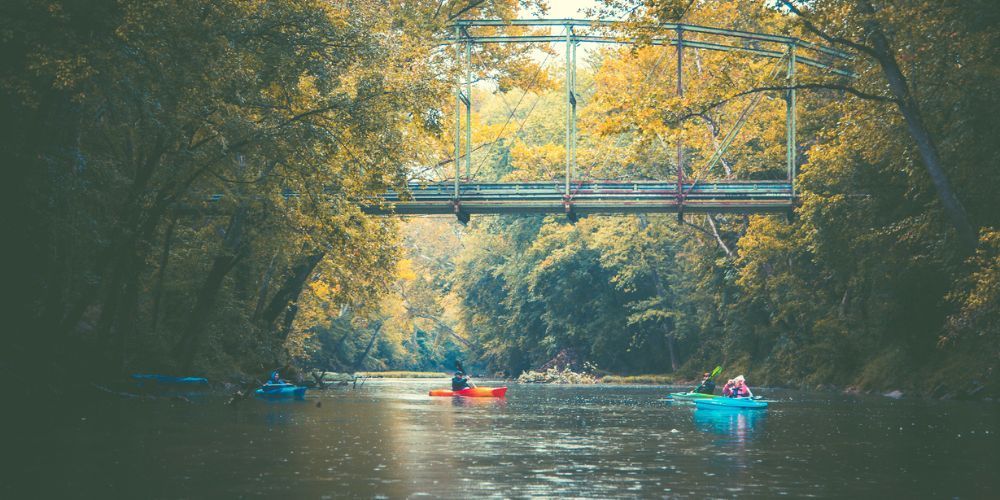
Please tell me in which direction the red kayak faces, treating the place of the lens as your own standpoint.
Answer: facing to the right of the viewer

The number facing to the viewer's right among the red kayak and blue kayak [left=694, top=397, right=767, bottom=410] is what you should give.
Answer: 1

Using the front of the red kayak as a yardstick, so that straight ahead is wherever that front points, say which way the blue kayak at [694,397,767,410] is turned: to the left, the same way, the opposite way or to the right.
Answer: the opposite way

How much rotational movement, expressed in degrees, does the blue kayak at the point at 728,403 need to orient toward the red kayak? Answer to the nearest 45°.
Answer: approximately 45° to its right

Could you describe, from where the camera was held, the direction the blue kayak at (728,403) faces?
facing to the left of the viewer

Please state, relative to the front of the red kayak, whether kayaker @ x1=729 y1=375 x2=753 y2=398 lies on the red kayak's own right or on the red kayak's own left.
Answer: on the red kayak's own right

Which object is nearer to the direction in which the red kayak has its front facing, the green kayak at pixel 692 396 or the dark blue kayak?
the green kayak
